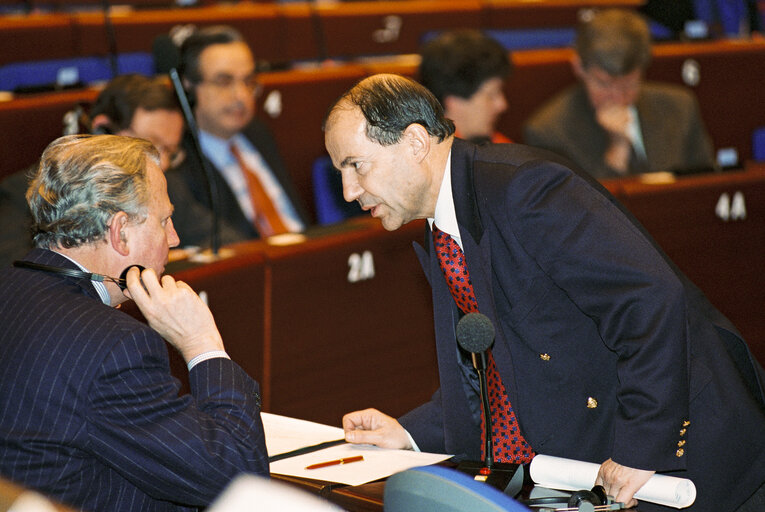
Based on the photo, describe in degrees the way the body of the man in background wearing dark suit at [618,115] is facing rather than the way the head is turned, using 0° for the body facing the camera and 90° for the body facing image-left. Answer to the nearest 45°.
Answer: approximately 0°

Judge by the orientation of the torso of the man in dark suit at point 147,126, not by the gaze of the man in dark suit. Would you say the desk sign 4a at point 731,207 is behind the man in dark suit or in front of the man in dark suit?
in front

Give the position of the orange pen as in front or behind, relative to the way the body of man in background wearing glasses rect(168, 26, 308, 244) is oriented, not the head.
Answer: in front

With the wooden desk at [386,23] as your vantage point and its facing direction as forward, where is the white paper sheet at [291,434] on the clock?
The white paper sheet is roughly at 12 o'clock from the wooden desk.

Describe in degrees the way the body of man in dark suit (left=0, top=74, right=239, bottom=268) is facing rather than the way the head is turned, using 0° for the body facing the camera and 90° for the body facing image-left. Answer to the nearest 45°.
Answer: approximately 315°

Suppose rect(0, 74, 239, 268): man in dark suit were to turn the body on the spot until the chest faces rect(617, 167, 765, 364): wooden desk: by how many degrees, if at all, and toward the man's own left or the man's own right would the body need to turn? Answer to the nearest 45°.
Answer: approximately 45° to the man's own left

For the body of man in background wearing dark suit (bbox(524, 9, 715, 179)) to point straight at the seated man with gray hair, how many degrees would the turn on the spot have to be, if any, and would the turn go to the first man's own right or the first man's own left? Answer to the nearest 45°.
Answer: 0° — they already face them
